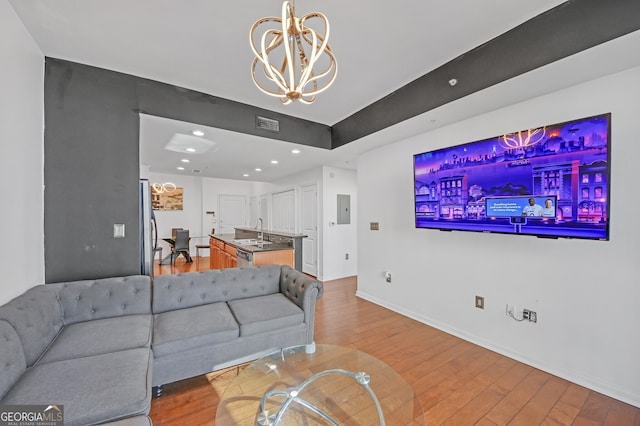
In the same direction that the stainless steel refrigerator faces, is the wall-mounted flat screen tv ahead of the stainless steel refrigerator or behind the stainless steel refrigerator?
ahead

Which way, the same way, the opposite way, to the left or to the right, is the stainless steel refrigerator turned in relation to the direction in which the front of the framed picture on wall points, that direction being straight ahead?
to the left

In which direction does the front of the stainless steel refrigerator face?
to the viewer's right

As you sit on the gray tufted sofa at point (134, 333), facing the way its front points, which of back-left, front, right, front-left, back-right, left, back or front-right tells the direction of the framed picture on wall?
back-left

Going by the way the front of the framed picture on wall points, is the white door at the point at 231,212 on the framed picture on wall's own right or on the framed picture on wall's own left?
on the framed picture on wall's own left

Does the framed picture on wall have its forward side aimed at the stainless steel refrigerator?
yes

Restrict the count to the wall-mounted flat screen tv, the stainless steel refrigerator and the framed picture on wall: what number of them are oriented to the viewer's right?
1

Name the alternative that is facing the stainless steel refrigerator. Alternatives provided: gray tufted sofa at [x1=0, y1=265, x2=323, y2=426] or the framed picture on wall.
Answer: the framed picture on wall

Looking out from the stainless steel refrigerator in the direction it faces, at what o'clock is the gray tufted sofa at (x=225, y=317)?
The gray tufted sofa is roughly at 2 o'clock from the stainless steel refrigerator.

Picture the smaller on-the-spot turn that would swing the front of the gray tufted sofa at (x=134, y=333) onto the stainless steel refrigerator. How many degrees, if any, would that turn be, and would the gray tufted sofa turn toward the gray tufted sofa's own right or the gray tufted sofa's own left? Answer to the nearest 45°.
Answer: approximately 135° to the gray tufted sofa's own left

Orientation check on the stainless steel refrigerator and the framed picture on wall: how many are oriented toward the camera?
1

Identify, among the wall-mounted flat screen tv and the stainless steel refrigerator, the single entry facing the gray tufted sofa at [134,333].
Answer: the wall-mounted flat screen tv

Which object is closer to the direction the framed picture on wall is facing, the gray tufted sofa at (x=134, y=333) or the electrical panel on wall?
the gray tufted sofa

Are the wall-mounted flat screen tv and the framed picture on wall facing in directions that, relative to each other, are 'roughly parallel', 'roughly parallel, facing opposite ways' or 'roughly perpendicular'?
roughly perpendicular

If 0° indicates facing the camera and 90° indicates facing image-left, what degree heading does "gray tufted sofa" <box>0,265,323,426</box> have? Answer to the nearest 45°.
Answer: approximately 315°

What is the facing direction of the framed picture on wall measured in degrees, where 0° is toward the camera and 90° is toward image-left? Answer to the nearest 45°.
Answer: approximately 0°
